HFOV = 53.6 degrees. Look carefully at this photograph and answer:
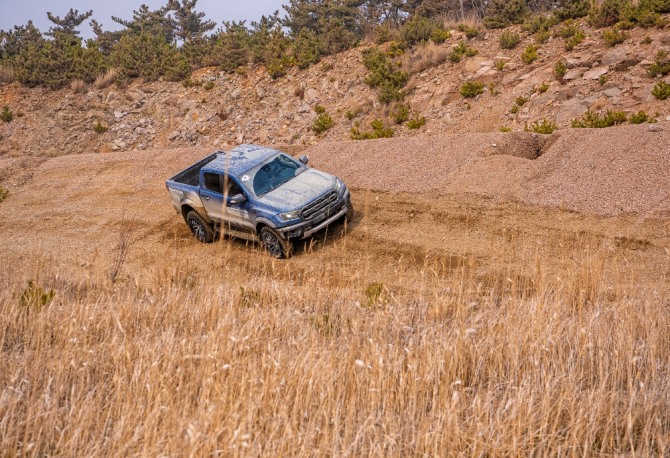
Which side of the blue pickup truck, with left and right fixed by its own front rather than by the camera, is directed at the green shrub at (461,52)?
left

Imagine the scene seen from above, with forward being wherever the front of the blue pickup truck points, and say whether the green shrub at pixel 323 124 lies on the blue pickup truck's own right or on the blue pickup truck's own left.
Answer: on the blue pickup truck's own left

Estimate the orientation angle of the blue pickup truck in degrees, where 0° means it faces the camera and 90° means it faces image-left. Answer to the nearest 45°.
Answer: approximately 315°

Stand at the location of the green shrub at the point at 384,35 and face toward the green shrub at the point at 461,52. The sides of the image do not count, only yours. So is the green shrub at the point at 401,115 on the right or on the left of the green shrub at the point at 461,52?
right

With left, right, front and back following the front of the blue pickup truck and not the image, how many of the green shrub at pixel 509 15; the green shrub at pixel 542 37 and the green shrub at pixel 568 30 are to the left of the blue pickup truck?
3

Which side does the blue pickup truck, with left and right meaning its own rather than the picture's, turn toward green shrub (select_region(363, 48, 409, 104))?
left

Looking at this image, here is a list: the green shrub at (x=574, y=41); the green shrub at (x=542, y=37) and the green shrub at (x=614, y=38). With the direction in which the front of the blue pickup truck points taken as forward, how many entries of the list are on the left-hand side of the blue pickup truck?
3

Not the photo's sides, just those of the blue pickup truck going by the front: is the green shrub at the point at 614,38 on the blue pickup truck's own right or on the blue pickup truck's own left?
on the blue pickup truck's own left

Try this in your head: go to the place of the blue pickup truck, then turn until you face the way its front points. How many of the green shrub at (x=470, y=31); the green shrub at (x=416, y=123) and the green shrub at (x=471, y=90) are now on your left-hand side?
3

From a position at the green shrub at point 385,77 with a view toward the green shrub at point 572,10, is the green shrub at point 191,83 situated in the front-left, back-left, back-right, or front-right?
back-left

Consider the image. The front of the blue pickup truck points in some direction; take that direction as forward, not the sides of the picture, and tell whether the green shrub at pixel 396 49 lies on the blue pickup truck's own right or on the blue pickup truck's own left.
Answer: on the blue pickup truck's own left

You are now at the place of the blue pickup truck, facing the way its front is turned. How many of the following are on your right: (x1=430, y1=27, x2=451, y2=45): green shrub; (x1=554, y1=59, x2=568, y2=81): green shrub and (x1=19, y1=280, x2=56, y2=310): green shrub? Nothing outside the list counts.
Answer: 1
